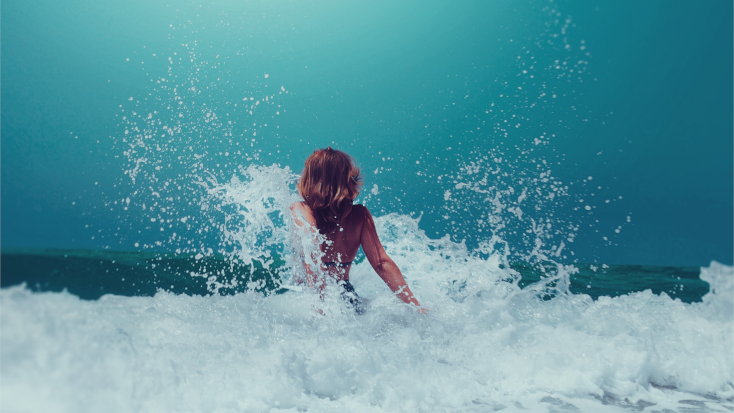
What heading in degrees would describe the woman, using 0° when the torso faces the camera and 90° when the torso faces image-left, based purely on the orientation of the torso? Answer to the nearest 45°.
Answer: approximately 180°

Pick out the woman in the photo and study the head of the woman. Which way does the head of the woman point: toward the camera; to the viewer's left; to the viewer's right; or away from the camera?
away from the camera
